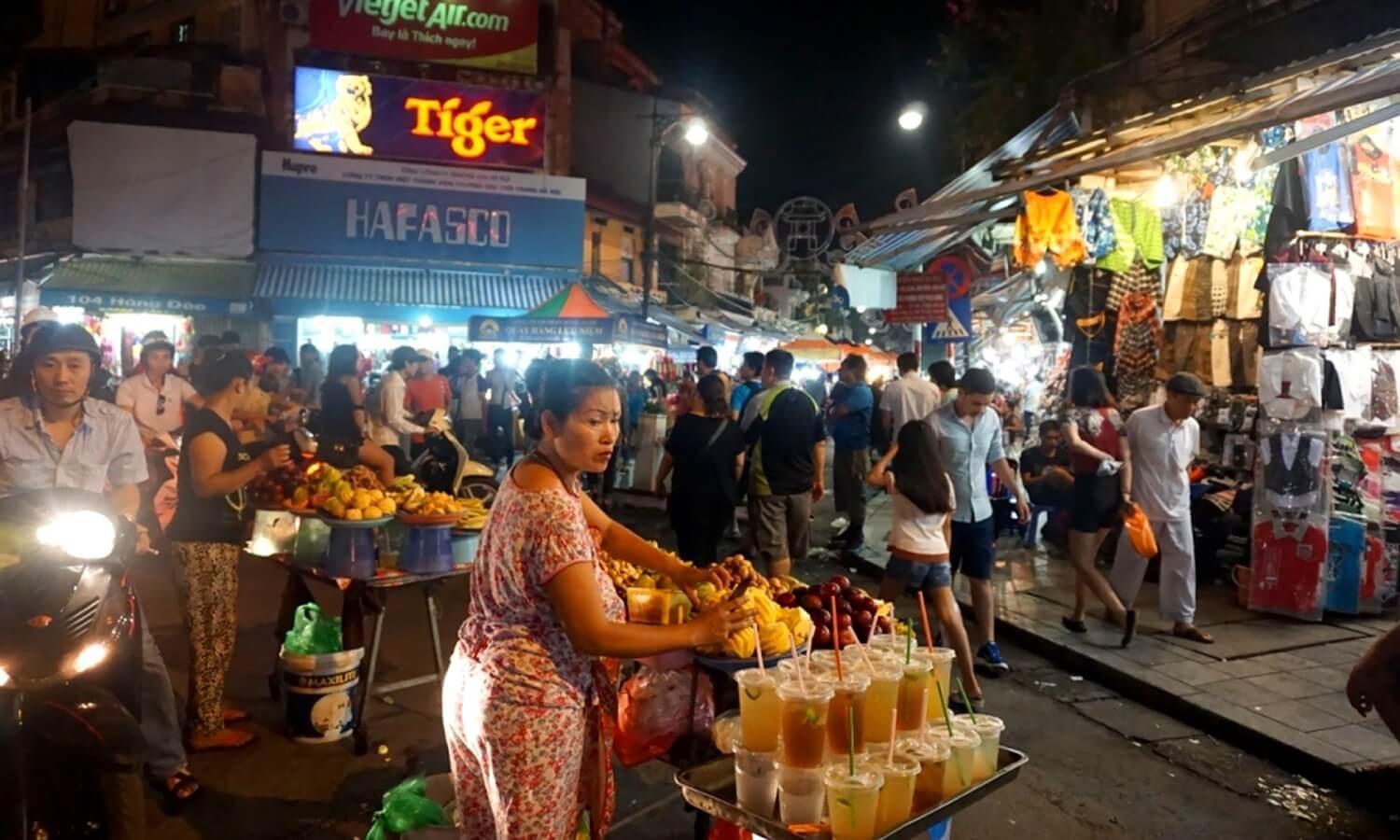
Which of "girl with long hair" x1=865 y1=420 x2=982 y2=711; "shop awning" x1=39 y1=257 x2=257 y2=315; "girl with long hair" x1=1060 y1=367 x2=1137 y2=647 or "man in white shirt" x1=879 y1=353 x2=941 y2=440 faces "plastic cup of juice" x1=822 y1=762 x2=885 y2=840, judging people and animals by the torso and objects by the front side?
the shop awning

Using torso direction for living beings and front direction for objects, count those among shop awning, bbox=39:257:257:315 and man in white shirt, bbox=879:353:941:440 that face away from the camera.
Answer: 1

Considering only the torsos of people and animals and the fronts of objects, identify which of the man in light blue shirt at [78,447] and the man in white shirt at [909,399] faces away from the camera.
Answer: the man in white shirt

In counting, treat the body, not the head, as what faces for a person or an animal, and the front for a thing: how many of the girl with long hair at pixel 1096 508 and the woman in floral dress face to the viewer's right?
1

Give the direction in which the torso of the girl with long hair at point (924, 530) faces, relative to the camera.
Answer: away from the camera

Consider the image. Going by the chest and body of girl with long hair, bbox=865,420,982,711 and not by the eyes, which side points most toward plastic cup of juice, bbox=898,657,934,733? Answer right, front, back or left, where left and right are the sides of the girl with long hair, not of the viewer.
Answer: back

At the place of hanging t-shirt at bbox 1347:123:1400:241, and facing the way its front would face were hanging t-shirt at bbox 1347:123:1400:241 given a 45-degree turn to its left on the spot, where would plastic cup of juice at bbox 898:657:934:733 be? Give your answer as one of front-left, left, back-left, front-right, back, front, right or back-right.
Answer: front

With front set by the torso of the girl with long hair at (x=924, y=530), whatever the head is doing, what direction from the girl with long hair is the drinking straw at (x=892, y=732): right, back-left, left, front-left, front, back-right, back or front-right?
back

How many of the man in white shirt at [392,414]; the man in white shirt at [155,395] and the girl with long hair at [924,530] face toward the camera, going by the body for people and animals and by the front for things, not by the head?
1

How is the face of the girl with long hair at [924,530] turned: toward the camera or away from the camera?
away from the camera

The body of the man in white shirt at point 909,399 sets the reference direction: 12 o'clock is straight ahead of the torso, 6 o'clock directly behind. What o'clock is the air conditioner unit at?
The air conditioner unit is roughly at 10 o'clock from the man in white shirt.

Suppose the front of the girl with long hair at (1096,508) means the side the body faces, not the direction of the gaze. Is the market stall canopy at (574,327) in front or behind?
in front

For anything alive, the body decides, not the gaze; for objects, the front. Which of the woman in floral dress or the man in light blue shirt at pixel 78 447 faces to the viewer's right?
the woman in floral dress
